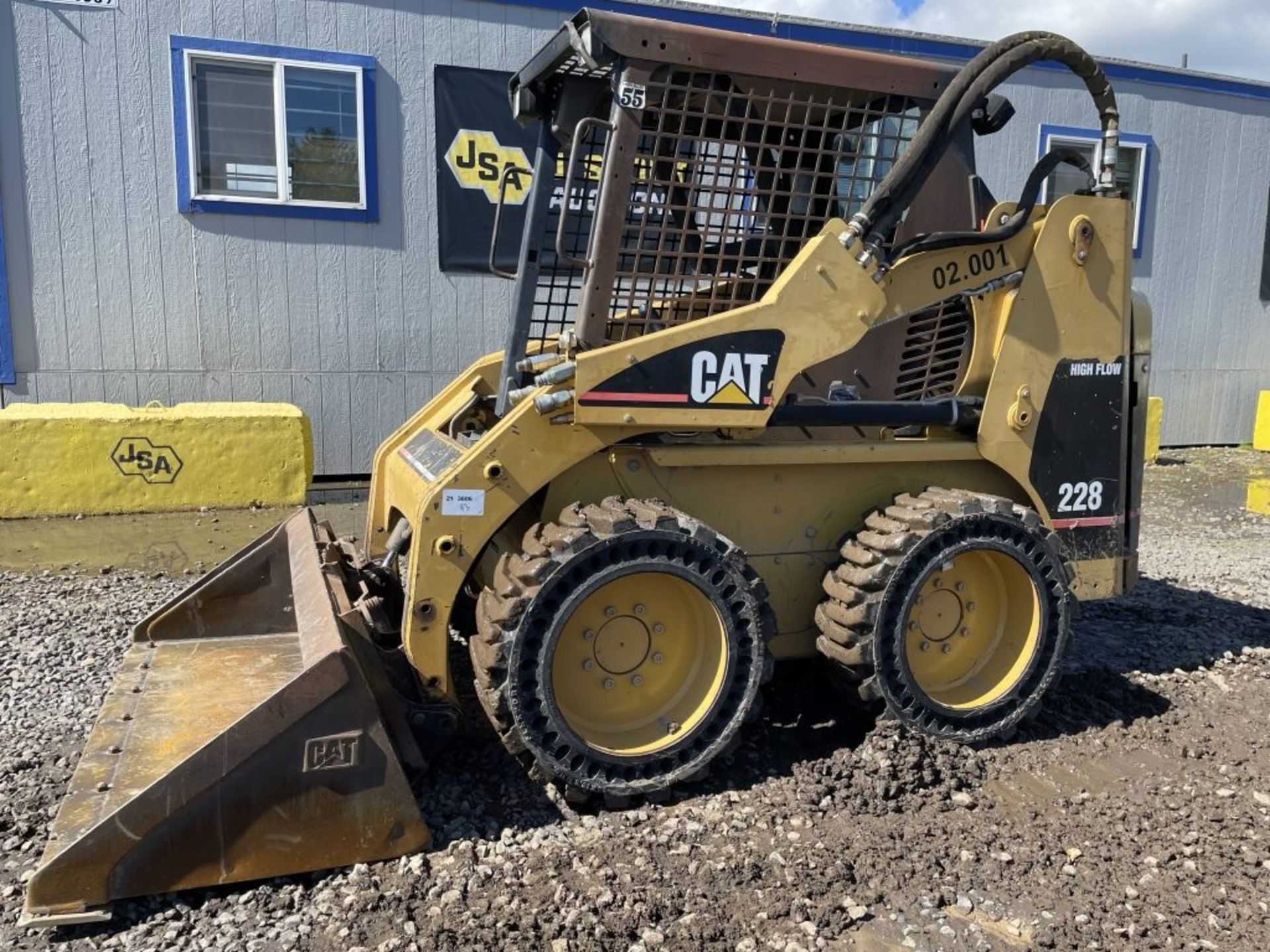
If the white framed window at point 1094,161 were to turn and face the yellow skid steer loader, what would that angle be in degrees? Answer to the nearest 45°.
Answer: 0° — it already faces it

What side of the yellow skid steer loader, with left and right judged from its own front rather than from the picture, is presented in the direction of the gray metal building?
right

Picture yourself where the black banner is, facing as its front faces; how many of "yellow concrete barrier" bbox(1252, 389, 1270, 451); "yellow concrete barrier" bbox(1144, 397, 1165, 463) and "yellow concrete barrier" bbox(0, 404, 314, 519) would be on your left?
2

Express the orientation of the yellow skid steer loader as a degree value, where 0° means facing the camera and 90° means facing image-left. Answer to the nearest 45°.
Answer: approximately 45°

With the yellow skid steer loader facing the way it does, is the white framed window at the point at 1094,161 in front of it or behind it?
behind

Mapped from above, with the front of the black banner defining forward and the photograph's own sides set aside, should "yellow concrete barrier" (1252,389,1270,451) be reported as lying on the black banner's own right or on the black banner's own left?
on the black banner's own left

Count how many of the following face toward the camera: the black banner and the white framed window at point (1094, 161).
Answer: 2

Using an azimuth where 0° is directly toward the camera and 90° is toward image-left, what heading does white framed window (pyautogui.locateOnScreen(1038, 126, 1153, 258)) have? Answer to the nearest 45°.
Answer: approximately 0°
